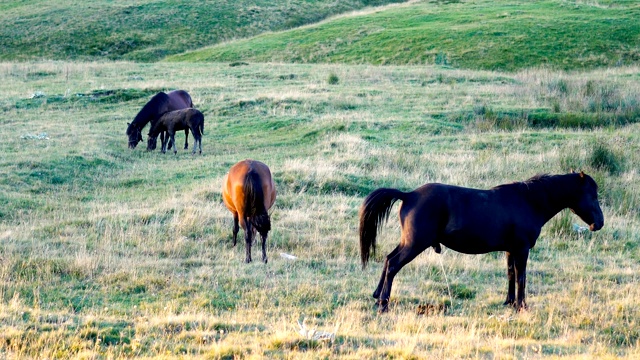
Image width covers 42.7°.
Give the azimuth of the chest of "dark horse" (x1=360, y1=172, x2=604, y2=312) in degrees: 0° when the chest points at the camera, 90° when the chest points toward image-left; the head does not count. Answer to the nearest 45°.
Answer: approximately 270°

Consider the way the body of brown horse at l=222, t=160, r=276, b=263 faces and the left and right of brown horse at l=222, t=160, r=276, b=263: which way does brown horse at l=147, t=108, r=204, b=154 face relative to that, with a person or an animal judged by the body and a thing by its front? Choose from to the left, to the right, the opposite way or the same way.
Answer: to the left

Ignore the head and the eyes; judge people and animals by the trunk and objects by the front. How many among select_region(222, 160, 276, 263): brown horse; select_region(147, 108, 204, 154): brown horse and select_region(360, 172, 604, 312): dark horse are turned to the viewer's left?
1

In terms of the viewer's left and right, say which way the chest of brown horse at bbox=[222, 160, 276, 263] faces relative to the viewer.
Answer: facing away from the viewer

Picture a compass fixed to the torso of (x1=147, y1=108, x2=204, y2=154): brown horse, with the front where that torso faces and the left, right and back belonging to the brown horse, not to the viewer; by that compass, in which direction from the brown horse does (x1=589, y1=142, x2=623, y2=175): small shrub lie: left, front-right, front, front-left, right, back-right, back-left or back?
back-left

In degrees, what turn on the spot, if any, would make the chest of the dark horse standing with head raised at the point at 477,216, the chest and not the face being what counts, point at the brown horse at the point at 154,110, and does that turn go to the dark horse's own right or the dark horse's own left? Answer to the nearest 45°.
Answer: approximately 135° to the dark horse's own left

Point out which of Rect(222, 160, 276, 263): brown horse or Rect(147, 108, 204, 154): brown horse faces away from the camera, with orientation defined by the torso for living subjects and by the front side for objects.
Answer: Rect(222, 160, 276, 263): brown horse

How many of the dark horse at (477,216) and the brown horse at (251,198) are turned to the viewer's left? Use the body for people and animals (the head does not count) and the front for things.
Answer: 0

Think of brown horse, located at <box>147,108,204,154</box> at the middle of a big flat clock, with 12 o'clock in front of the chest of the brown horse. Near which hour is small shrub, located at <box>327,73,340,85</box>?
The small shrub is roughly at 4 o'clock from the brown horse.

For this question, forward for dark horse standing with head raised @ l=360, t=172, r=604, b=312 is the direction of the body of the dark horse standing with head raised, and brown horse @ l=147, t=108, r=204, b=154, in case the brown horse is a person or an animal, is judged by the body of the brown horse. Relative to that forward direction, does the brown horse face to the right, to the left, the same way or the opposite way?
the opposite way

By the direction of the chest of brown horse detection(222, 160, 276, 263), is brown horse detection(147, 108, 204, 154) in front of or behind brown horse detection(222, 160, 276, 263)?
in front

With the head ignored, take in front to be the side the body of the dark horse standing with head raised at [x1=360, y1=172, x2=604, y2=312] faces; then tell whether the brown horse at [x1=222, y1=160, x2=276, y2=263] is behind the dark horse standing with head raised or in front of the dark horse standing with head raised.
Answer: behind

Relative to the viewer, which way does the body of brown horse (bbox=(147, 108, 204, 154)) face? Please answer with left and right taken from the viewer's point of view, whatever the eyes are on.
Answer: facing to the left of the viewer

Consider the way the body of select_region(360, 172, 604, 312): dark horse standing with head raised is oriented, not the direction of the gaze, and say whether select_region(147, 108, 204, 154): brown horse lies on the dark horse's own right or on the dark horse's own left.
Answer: on the dark horse's own left
